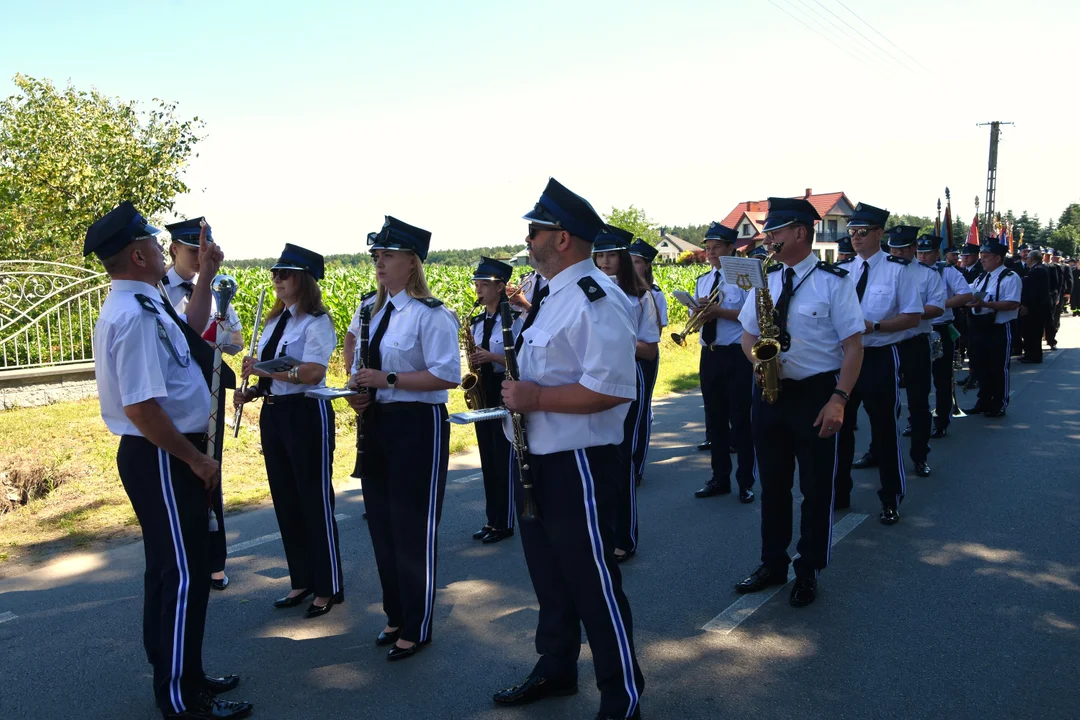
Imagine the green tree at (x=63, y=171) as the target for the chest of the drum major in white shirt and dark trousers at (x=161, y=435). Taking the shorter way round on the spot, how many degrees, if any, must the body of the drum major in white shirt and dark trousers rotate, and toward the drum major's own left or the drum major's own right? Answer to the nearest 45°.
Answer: approximately 90° to the drum major's own left

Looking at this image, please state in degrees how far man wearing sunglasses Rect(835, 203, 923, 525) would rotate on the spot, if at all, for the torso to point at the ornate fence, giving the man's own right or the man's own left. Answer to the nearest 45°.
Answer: approximately 45° to the man's own right

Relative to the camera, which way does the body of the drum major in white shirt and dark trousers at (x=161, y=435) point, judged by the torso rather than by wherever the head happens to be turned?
to the viewer's right

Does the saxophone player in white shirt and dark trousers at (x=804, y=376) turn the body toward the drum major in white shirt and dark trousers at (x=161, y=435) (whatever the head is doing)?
yes

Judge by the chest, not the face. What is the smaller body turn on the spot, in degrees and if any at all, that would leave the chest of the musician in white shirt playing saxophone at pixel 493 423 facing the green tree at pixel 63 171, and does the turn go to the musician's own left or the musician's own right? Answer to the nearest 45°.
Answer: approximately 90° to the musician's own right

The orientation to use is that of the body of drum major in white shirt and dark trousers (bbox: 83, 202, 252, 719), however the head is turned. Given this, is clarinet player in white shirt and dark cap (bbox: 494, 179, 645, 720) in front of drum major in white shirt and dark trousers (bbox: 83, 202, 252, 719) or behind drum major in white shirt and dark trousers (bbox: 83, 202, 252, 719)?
in front

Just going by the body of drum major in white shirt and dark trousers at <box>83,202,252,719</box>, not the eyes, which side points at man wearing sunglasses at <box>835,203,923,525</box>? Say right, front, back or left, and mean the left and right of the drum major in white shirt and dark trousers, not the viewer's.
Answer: front

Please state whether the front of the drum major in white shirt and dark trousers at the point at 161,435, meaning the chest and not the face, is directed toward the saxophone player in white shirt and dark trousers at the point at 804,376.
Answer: yes

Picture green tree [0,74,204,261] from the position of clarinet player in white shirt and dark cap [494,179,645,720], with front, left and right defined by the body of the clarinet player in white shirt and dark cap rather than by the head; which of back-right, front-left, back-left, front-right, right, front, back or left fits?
front-right

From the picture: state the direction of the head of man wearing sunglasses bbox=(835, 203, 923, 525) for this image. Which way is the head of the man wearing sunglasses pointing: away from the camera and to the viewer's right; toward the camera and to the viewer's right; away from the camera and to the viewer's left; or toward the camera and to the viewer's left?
toward the camera and to the viewer's left

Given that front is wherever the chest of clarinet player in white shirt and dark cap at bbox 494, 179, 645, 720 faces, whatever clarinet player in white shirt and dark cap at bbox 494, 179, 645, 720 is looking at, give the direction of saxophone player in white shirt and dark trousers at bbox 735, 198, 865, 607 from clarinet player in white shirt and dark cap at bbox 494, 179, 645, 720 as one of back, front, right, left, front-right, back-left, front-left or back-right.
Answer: back-right

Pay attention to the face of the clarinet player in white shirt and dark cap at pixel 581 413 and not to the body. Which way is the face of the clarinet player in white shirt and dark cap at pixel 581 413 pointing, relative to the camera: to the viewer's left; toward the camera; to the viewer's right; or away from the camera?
to the viewer's left

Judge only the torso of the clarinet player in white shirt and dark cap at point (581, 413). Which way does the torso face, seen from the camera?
to the viewer's left
